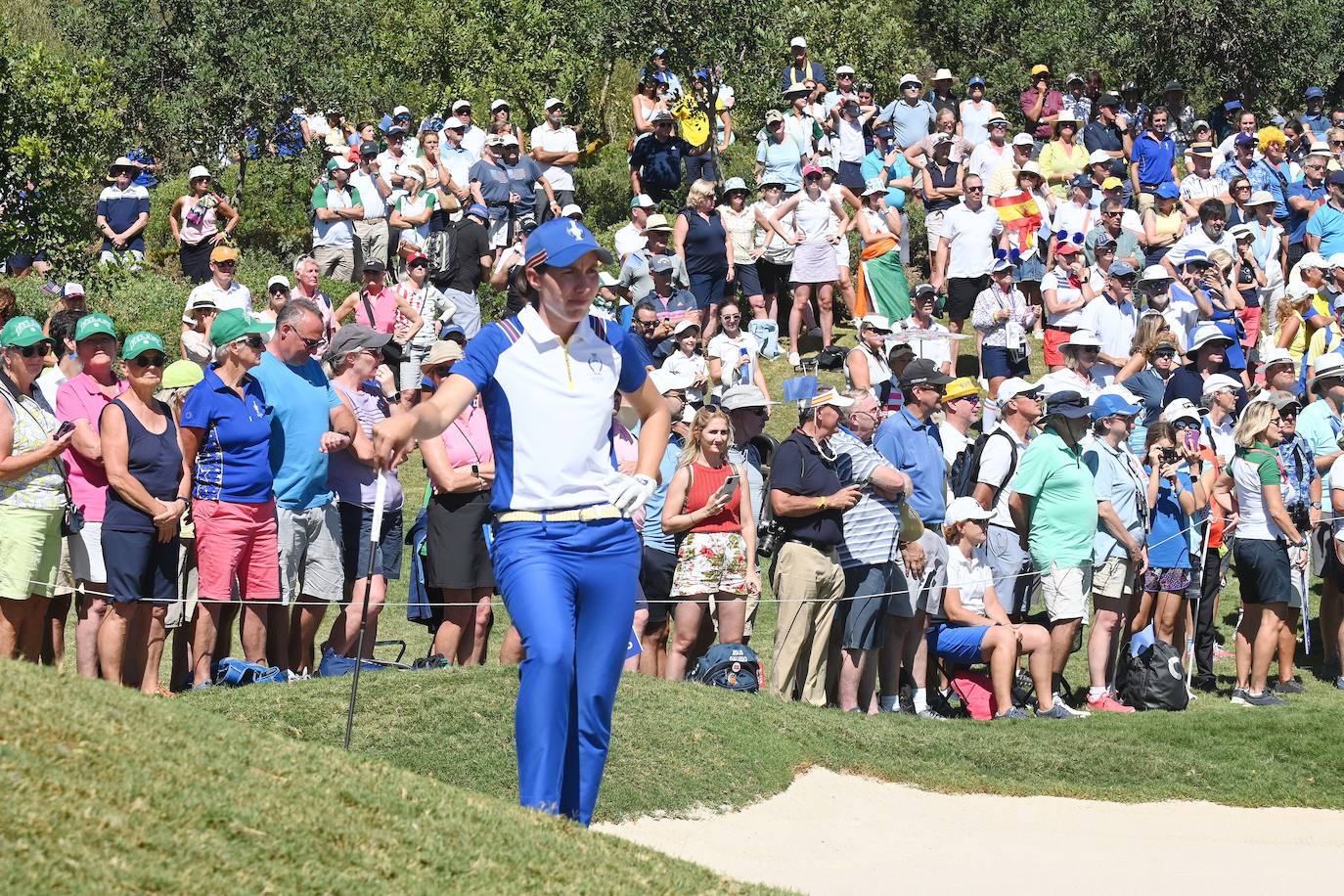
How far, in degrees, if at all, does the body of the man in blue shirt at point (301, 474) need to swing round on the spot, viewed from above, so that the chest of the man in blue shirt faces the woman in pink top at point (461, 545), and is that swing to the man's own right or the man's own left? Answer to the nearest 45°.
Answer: approximately 45° to the man's own left

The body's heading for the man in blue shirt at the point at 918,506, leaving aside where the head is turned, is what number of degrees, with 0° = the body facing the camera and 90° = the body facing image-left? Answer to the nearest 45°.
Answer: approximately 315°

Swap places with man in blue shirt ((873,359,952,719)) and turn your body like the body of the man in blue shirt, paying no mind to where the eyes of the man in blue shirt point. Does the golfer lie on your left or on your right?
on your right

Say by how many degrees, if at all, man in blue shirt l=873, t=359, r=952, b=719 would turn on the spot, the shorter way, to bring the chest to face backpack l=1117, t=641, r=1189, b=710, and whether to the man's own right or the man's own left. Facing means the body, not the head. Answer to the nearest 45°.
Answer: approximately 45° to the man's own left

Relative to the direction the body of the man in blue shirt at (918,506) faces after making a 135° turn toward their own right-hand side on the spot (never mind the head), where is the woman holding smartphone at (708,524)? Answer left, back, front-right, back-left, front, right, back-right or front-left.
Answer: front-left

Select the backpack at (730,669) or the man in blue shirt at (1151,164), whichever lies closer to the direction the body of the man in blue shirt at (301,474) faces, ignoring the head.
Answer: the backpack

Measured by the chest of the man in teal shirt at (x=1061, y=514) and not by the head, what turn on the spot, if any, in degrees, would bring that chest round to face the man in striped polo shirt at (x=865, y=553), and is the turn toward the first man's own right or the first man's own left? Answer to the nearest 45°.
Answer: approximately 90° to the first man's own right
